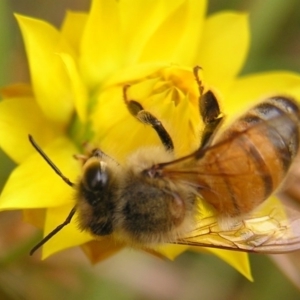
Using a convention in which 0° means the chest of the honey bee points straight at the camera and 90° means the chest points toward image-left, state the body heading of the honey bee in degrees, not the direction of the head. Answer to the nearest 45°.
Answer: approximately 90°
